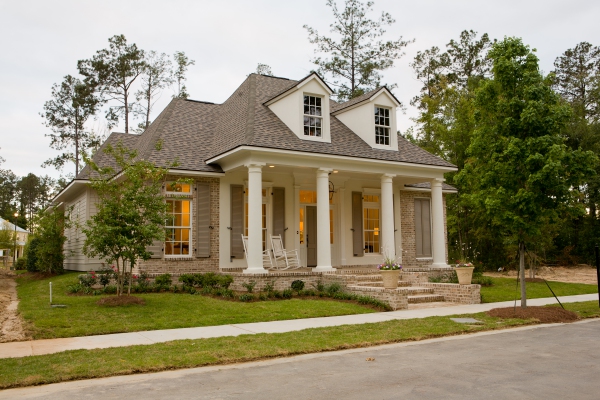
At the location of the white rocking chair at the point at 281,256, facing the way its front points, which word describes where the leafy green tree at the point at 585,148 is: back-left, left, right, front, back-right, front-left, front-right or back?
left

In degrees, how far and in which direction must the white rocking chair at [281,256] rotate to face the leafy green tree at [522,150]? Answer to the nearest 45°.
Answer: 0° — it already faces it

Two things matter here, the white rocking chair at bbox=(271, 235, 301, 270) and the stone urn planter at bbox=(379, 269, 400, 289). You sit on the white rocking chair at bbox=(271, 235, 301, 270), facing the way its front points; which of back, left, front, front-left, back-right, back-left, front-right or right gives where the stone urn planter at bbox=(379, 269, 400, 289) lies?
front

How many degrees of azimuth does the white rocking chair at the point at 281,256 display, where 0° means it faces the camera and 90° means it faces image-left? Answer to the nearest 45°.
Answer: approximately 315°

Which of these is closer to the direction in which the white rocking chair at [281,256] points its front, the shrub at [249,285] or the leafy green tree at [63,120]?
the shrub

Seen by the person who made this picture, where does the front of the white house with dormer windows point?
facing the viewer and to the right of the viewer

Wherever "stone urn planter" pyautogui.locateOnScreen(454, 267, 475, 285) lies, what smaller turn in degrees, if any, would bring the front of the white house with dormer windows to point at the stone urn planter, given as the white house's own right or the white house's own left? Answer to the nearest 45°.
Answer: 0° — it already faces it

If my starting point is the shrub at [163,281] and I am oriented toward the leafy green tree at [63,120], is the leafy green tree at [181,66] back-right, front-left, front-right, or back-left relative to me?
front-right
